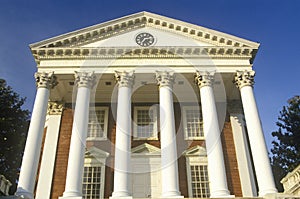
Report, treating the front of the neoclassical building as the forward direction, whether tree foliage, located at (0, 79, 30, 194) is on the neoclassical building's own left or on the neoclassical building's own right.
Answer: on the neoclassical building's own right

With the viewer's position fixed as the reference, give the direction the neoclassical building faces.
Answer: facing the viewer

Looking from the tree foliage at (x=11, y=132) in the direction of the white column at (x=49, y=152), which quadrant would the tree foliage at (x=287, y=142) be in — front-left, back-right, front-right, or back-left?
front-left

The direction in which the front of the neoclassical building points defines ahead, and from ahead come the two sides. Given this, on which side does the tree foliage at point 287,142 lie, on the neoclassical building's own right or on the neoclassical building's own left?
on the neoclassical building's own left
